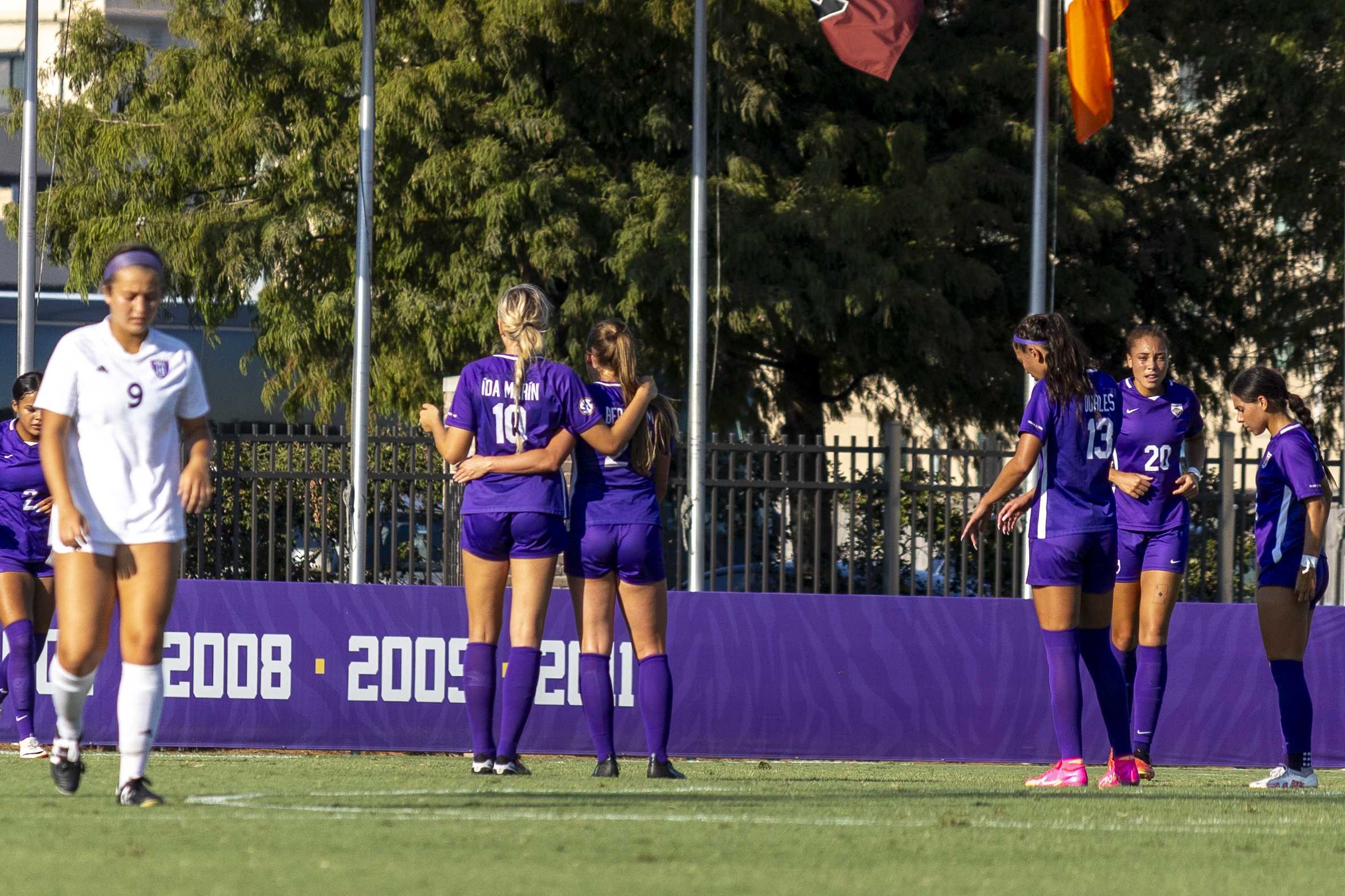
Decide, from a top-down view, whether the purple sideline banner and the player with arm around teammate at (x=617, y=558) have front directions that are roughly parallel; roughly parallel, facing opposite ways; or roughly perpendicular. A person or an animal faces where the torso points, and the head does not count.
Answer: roughly parallel, facing opposite ways

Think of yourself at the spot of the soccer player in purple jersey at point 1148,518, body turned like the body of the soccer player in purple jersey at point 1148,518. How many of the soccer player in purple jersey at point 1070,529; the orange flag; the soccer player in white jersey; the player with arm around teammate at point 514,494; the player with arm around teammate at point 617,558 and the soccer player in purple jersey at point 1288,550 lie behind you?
1

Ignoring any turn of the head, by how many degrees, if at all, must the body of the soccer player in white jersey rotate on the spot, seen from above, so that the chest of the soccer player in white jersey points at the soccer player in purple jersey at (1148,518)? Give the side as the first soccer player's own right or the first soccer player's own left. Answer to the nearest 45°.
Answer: approximately 135° to the first soccer player's own left

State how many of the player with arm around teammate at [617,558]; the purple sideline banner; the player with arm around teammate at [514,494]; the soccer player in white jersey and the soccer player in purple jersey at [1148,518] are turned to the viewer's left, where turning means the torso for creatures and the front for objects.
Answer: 0

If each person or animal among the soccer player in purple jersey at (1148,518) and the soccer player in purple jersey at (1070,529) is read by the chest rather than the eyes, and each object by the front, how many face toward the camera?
1

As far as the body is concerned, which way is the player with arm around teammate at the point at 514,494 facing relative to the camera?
away from the camera

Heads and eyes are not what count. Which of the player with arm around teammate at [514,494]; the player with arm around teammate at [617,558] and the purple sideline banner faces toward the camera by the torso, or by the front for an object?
the purple sideline banner

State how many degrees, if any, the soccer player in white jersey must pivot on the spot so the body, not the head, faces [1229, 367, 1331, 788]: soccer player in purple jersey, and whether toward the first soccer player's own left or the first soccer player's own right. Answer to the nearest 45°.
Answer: approximately 90° to the first soccer player's own left

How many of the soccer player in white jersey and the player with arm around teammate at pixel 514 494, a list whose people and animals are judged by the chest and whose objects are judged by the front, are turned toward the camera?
1

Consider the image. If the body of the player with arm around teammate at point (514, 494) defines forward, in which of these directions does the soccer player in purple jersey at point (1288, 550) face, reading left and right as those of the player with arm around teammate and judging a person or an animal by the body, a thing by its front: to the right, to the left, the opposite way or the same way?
to the left

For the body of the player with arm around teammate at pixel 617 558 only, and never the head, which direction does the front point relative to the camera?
away from the camera

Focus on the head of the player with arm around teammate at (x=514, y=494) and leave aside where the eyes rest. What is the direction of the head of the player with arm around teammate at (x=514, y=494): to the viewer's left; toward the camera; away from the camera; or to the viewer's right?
away from the camera

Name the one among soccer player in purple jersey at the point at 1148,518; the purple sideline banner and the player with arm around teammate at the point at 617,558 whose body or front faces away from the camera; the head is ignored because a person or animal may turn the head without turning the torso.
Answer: the player with arm around teammate

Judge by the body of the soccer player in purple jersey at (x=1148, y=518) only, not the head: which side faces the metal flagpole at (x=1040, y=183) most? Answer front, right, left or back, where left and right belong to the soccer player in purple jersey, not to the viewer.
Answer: back

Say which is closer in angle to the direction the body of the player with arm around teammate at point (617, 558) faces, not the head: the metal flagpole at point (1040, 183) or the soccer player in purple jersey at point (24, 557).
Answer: the metal flagpole

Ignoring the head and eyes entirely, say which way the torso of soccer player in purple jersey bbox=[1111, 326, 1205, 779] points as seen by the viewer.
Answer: toward the camera

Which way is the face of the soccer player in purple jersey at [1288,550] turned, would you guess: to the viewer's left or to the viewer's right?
to the viewer's left

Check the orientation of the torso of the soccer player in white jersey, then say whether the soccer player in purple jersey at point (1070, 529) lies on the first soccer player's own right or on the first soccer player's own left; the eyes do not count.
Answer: on the first soccer player's own left
